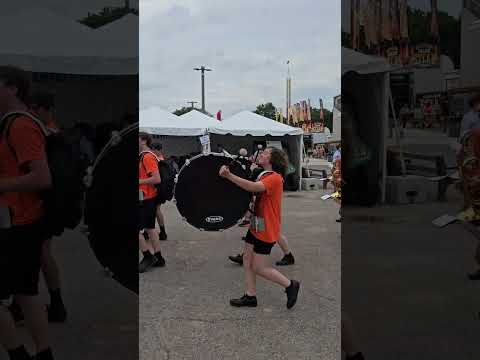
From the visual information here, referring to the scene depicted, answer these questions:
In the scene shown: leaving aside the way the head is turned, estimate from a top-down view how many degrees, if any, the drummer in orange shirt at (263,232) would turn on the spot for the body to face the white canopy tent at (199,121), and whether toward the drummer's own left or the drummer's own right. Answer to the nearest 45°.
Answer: approximately 90° to the drummer's own right

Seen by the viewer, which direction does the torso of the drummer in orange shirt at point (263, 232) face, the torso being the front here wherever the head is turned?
to the viewer's left

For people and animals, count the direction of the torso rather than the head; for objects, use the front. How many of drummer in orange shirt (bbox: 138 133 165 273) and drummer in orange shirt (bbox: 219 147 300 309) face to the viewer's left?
2

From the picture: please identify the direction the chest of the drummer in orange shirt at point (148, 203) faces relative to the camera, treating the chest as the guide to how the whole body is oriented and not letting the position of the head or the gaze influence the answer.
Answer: to the viewer's left

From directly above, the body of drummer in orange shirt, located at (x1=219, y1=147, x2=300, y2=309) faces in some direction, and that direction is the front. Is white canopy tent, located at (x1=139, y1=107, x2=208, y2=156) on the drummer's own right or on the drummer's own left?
on the drummer's own right

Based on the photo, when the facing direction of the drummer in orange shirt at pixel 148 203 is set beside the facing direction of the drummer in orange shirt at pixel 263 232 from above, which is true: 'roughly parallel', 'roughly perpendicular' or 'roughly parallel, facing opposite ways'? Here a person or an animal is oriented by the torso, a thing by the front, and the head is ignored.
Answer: roughly parallel
